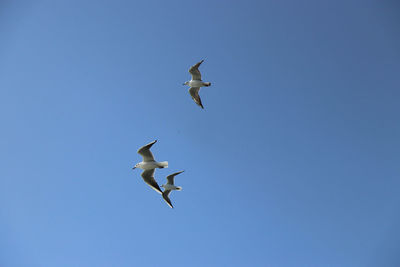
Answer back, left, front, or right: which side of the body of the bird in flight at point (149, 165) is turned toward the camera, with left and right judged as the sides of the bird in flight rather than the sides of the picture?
left
